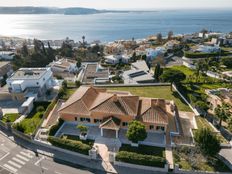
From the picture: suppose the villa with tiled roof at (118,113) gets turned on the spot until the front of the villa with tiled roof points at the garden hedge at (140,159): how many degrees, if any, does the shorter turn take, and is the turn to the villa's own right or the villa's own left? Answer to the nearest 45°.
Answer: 0° — it already faces it

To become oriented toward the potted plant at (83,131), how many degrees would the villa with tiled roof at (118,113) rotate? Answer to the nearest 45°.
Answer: approximately 45° to its right

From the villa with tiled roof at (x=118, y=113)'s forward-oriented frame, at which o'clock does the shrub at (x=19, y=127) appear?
The shrub is roughly at 3 o'clock from the villa with tiled roof.

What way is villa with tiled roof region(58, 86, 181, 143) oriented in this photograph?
toward the camera

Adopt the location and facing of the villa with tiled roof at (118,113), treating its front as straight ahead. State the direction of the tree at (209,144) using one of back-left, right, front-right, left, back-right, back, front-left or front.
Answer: front-left

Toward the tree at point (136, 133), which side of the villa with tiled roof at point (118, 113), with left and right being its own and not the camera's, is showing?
front

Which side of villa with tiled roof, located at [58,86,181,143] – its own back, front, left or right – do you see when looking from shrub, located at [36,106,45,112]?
right

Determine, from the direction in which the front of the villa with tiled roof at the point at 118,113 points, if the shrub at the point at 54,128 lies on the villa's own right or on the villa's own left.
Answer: on the villa's own right

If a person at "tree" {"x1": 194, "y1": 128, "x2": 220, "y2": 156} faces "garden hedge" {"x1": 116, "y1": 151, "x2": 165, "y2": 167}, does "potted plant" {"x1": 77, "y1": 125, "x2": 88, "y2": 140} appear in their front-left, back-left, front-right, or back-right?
front-right

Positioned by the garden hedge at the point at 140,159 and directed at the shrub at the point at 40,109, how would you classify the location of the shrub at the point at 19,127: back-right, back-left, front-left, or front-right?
front-left

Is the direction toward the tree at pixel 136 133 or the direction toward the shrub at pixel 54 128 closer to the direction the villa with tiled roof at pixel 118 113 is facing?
the tree

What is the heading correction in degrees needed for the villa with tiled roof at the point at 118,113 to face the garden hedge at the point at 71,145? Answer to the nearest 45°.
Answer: approximately 45° to its right

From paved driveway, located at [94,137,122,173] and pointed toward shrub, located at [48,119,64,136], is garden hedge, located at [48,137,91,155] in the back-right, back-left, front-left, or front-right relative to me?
front-left

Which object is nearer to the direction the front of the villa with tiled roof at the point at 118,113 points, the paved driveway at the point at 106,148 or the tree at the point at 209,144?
the paved driveway
